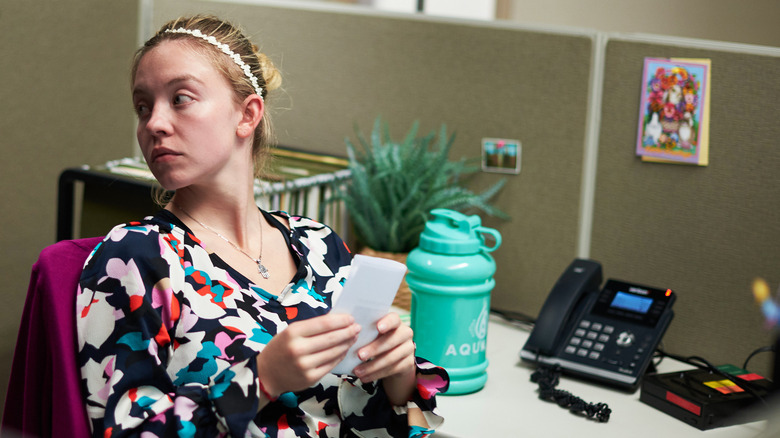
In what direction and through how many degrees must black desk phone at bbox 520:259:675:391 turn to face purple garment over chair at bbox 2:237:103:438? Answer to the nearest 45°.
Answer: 0° — it already faces it

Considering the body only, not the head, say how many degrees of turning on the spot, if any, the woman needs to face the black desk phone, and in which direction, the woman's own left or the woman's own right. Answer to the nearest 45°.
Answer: approximately 90° to the woman's own left

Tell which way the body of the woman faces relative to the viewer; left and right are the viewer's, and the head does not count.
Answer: facing the viewer and to the right of the viewer

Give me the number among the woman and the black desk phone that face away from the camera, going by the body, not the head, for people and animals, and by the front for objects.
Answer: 0

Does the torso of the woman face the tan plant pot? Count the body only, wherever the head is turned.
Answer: no

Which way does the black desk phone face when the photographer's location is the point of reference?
facing the viewer and to the left of the viewer

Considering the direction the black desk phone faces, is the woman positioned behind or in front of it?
in front
